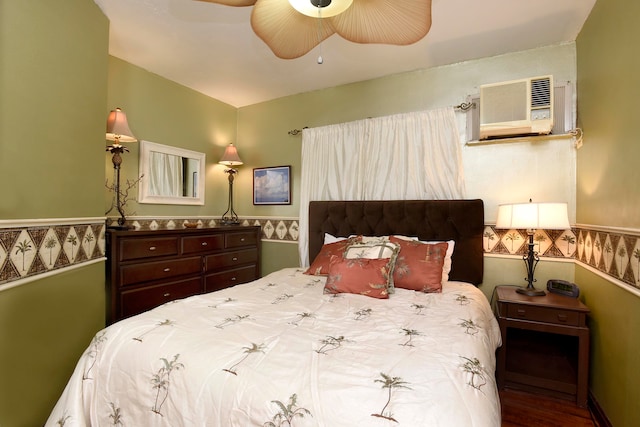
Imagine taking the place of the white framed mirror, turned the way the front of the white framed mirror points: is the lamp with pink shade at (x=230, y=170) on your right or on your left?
on your left

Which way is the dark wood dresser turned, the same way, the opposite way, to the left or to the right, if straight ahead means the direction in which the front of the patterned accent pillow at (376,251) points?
to the left

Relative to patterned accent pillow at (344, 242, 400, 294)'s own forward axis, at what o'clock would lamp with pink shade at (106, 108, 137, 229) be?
The lamp with pink shade is roughly at 3 o'clock from the patterned accent pillow.

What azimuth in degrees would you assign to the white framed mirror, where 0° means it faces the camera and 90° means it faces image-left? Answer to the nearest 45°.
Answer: approximately 315°

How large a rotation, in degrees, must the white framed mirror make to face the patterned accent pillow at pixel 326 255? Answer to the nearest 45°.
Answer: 0° — it already faces it

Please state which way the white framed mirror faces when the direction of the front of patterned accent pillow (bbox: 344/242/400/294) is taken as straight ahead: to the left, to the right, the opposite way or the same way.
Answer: to the left

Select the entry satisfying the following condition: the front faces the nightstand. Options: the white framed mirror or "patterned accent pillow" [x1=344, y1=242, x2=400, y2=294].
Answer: the white framed mirror

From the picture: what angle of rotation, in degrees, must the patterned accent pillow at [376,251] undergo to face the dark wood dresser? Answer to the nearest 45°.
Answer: approximately 90° to its right
